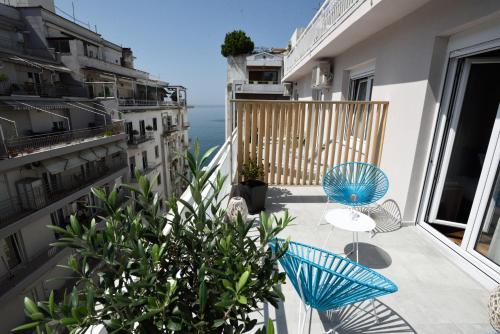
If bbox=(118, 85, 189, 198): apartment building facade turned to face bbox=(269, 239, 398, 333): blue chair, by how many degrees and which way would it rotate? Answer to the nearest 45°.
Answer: approximately 45° to its right

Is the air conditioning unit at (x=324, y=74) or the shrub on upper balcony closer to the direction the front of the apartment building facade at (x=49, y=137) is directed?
the air conditioning unit

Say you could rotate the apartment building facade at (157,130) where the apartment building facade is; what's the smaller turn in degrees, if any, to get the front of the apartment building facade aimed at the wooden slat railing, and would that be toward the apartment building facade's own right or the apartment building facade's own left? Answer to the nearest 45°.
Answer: approximately 45° to the apartment building facade's own right

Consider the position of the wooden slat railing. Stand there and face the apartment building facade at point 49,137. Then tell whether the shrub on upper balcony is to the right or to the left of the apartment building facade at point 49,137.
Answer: right

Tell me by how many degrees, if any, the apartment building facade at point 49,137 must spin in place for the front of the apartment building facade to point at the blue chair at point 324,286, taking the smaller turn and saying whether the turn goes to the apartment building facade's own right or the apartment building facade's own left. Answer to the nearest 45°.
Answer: approximately 45° to the apartment building facade's own right

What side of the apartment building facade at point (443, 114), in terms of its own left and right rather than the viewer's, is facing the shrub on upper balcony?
right

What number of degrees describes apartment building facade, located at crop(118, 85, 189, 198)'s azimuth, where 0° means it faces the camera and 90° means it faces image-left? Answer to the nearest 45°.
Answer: approximately 315°

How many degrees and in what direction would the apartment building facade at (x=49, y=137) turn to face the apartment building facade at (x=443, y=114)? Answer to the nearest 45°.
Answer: approximately 45° to its right

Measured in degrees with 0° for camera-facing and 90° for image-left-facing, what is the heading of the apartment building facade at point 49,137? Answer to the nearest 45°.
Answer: approximately 315°

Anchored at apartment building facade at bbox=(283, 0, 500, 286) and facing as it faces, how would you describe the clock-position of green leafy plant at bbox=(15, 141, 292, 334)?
The green leafy plant is roughly at 11 o'clock from the apartment building facade.

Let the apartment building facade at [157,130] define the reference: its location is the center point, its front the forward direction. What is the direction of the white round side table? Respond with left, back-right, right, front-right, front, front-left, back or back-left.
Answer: front-right

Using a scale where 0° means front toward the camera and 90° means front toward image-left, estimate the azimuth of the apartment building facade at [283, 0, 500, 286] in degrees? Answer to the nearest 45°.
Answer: approximately 45°
